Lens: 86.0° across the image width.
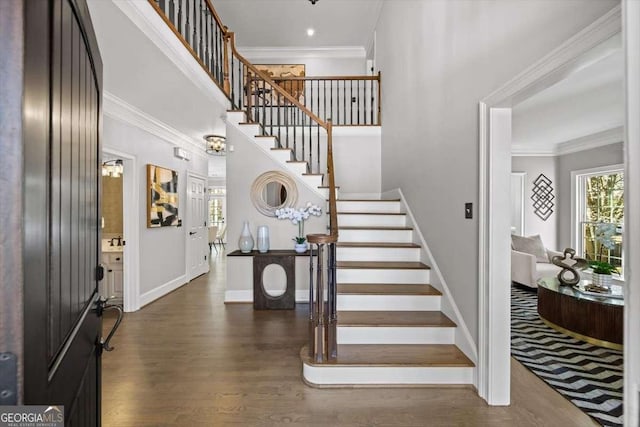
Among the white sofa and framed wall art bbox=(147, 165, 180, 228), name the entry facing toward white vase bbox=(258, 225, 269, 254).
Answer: the framed wall art

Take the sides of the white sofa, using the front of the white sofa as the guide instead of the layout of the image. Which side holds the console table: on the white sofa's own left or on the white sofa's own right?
on the white sofa's own right

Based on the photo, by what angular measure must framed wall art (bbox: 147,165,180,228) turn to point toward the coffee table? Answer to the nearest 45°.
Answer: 0° — it already faces it

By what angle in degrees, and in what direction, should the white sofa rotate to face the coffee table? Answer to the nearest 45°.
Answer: approximately 45° to its right

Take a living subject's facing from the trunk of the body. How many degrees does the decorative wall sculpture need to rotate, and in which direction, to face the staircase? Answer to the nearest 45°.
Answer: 0° — it already faces it

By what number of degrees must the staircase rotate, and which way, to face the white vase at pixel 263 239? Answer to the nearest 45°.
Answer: approximately 135° to its right

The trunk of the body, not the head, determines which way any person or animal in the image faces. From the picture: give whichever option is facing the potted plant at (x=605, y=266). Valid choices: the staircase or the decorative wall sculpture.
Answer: the decorative wall sculpture

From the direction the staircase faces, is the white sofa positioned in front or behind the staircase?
behind

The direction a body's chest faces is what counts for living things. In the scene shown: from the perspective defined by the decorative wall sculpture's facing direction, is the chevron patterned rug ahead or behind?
ahead

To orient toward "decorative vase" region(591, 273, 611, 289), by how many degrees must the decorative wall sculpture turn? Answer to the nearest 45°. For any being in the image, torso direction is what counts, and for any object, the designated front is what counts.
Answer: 0° — it already faces it

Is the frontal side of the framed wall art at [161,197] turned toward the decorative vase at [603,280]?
yes

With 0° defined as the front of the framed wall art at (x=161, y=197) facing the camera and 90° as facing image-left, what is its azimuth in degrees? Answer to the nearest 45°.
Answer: approximately 315°

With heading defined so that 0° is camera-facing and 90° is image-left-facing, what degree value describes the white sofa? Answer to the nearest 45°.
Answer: approximately 315°

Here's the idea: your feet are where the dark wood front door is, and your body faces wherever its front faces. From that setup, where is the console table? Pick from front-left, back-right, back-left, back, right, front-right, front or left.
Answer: front-left
